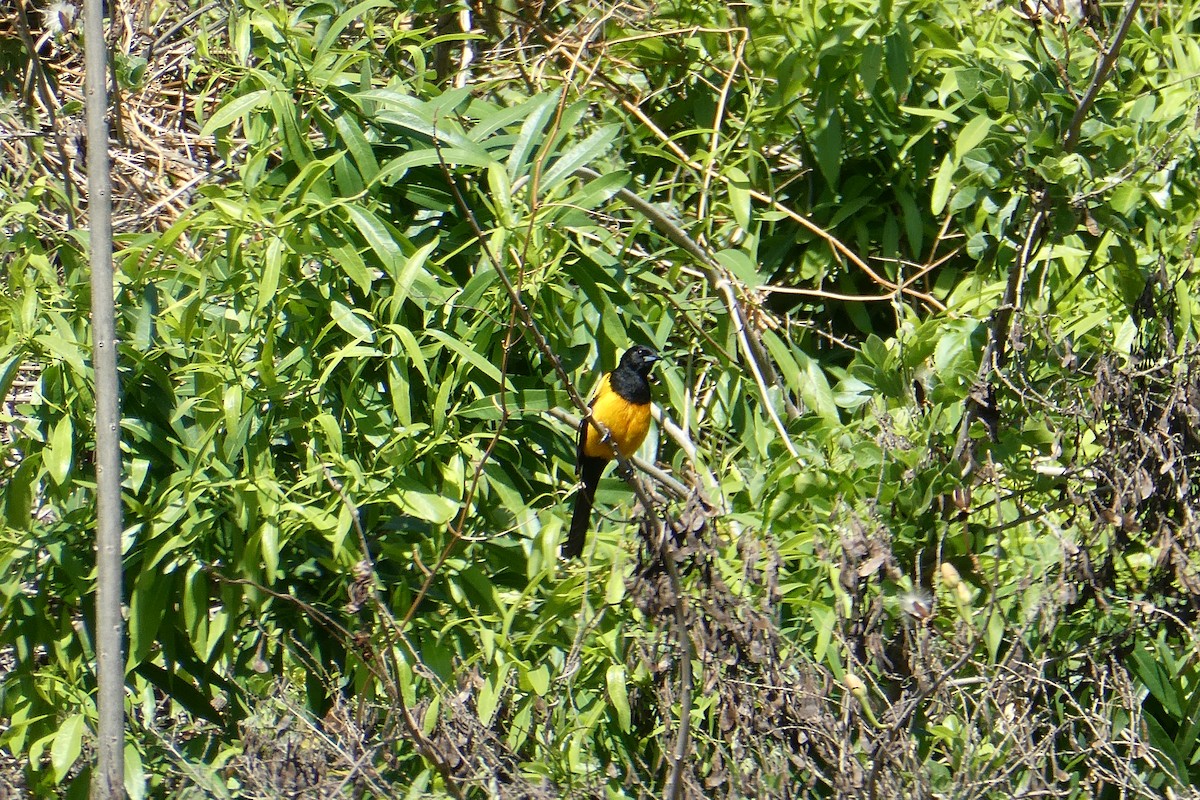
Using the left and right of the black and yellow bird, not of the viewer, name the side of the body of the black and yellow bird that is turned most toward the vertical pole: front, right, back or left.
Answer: right

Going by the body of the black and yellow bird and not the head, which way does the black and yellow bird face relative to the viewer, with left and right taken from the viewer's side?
facing the viewer and to the right of the viewer
